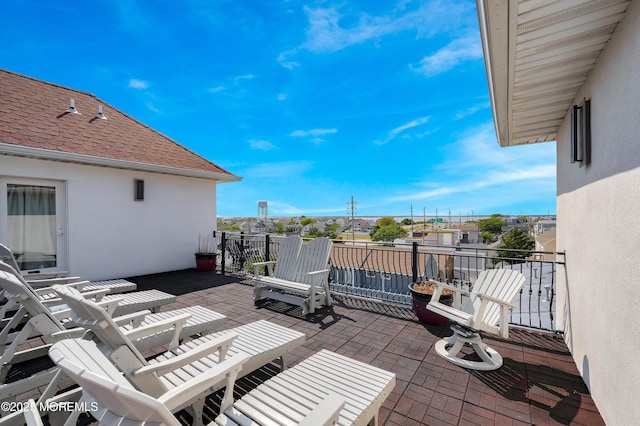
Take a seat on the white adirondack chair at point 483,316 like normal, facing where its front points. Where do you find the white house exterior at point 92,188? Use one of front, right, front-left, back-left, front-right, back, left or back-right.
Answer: front-right

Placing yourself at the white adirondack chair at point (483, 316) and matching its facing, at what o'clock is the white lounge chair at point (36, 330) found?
The white lounge chair is roughly at 12 o'clock from the white adirondack chair.

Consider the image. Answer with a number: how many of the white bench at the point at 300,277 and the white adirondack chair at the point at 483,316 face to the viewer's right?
0

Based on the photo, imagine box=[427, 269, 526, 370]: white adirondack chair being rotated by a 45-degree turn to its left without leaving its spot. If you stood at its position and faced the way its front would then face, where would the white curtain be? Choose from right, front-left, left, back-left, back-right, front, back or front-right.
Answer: right

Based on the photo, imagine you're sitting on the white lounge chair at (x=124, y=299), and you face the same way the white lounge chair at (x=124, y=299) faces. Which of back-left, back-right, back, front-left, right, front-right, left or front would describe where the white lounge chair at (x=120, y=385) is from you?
right

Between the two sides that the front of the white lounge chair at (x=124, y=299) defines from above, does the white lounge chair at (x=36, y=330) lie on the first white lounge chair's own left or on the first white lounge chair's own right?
on the first white lounge chair's own right

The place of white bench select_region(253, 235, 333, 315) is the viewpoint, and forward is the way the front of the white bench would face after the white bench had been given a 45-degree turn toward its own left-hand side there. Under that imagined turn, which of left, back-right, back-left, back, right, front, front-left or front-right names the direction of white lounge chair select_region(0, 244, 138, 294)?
right

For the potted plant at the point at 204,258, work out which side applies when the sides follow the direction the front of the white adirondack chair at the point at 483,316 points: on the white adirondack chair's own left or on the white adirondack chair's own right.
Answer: on the white adirondack chair's own right

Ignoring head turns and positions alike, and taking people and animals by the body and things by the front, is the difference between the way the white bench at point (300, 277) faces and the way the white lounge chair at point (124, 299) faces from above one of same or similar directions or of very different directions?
very different directions

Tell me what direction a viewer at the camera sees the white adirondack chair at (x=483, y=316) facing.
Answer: facing the viewer and to the left of the viewer

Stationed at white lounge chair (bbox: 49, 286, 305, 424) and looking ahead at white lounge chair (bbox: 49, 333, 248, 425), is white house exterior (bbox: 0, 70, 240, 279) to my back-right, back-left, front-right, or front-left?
back-right

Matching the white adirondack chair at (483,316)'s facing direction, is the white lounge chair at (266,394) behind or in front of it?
in front

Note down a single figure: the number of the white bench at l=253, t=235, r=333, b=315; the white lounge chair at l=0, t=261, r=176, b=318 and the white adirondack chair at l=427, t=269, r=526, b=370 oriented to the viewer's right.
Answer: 1

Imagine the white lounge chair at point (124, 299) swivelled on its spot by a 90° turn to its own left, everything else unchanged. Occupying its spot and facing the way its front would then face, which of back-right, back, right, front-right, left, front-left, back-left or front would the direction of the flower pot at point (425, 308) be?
back-right

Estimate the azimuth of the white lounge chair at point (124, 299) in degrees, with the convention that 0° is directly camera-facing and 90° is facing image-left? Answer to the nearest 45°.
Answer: approximately 270°
